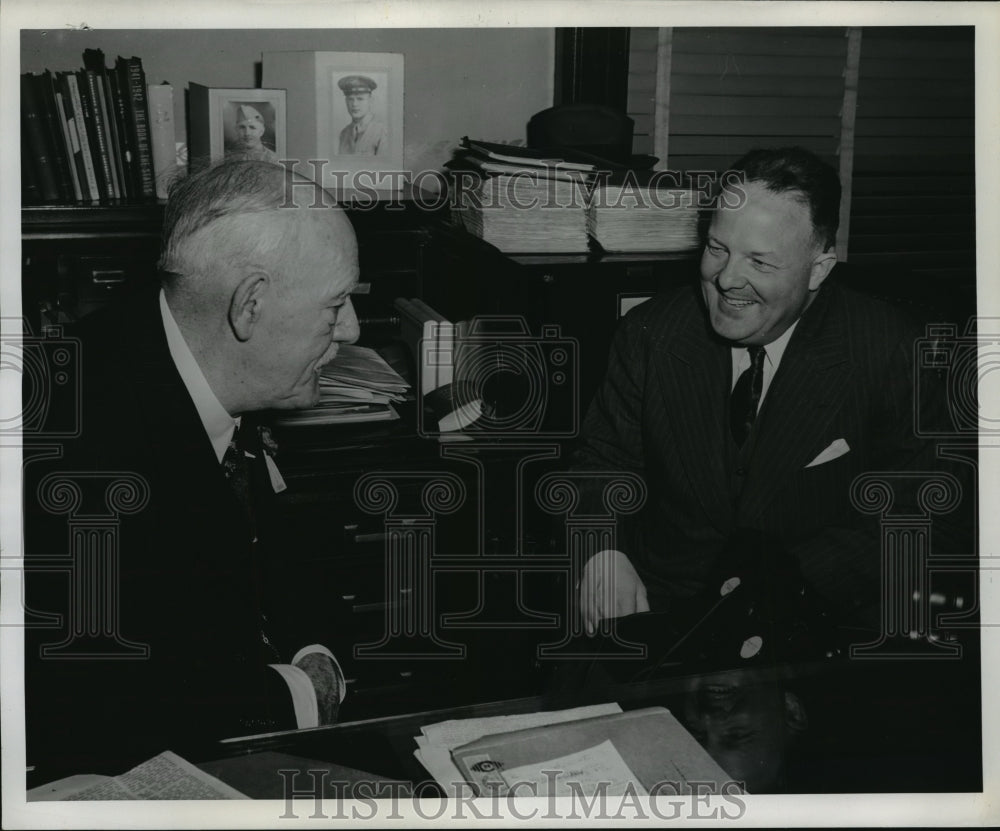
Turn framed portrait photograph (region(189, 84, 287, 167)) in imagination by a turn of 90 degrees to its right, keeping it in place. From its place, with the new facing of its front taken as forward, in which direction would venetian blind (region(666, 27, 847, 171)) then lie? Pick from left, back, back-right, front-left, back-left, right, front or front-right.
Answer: back

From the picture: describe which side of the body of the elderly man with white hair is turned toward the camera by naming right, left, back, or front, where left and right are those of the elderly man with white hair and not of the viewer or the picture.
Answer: right

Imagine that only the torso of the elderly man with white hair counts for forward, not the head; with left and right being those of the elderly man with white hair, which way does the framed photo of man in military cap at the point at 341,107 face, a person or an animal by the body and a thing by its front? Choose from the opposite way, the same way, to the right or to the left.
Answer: to the right

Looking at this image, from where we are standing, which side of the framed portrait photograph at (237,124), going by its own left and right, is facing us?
front

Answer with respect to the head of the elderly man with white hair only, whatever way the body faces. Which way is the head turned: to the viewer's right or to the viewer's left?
to the viewer's right

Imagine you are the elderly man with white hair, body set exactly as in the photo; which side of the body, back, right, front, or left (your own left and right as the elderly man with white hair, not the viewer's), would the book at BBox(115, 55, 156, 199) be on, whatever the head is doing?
left

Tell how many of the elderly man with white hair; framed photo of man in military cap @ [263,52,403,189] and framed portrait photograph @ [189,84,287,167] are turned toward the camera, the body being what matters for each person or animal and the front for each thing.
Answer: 2

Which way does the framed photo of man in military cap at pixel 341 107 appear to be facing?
toward the camera

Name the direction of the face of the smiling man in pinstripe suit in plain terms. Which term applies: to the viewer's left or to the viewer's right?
to the viewer's left

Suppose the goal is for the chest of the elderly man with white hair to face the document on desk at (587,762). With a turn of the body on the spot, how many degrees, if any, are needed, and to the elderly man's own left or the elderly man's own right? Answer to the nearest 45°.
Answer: approximately 45° to the elderly man's own right
